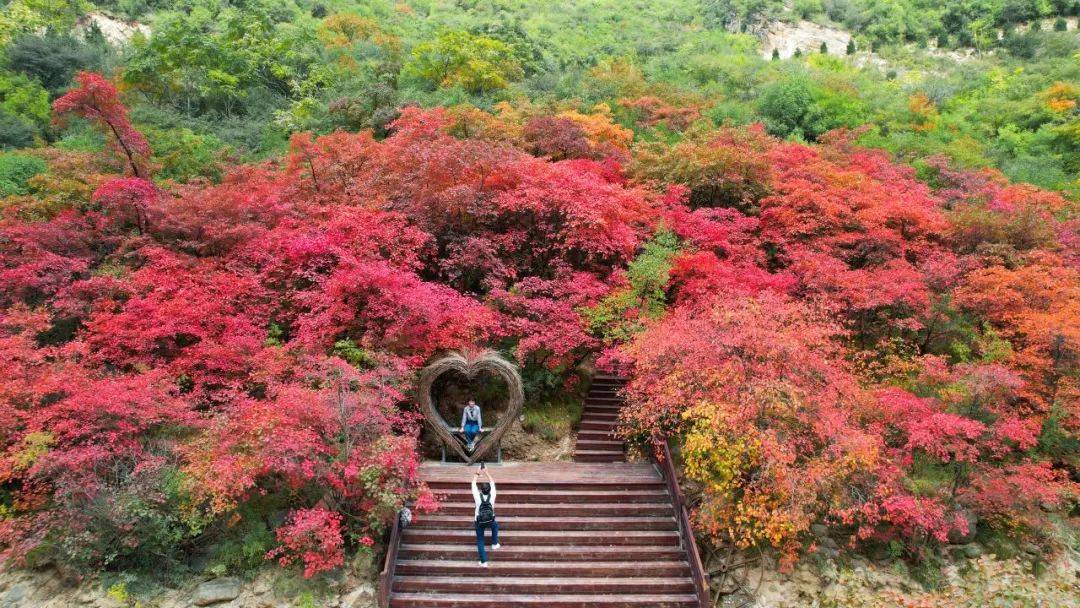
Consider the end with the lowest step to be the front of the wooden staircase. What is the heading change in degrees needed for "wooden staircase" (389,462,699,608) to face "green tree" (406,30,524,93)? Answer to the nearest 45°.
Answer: approximately 180°

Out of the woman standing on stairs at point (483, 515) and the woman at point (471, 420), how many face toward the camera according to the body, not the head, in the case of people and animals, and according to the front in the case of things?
1

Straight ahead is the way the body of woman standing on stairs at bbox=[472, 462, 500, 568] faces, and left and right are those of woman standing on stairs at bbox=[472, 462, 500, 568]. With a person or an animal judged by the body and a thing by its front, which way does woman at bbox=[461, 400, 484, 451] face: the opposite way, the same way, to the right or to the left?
the opposite way

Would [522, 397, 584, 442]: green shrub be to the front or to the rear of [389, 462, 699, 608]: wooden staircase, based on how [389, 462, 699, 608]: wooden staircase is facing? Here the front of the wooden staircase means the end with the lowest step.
to the rear

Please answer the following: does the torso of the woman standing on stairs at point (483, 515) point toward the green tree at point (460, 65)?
yes

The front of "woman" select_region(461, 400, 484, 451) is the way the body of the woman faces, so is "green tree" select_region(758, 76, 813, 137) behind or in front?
behind

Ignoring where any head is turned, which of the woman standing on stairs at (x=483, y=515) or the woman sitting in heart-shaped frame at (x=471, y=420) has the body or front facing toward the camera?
the woman sitting in heart-shaped frame at (x=471, y=420)

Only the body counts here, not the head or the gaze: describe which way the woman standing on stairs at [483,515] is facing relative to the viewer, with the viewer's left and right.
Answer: facing away from the viewer

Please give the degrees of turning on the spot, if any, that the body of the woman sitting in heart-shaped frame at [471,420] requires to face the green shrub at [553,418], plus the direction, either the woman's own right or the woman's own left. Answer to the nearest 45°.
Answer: approximately 135° to the woman's own left

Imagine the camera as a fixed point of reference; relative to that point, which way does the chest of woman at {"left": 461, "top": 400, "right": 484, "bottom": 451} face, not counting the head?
toward the camera

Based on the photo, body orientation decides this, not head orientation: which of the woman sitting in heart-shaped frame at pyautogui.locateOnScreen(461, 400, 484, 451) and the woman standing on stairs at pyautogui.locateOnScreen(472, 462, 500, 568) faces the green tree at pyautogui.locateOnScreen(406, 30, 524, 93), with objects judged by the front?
the woman standing on stairs at pyautogui.locateOnScreen(472, 462, 500, 568)

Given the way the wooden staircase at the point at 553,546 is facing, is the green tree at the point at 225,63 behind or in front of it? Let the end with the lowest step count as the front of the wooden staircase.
behind

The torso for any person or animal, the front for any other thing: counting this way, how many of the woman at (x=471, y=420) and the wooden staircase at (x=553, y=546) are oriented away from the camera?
0
